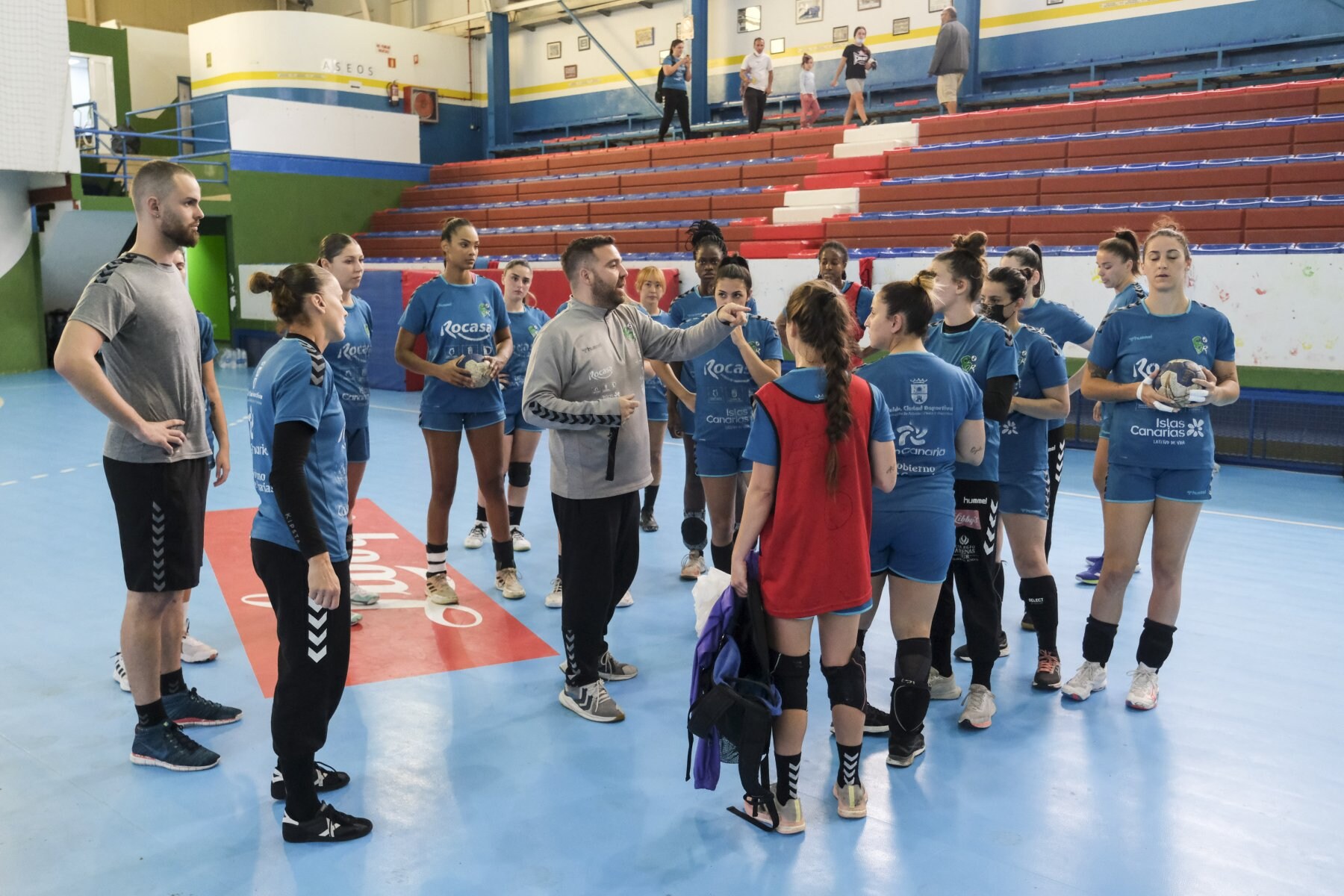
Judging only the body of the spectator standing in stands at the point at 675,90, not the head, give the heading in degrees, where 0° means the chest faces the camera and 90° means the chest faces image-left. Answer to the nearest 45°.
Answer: approximately 315°

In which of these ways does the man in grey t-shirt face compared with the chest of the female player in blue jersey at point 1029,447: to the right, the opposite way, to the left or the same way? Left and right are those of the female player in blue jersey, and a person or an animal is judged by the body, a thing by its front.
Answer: the opposite way

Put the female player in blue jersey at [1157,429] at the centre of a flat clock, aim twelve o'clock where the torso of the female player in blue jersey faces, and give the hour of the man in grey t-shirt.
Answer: The man in grey t-shirt is roughly at 2 o'clock from the female player in blue jersey.

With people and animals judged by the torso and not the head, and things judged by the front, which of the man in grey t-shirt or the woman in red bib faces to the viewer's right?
the man in grey t-shirt

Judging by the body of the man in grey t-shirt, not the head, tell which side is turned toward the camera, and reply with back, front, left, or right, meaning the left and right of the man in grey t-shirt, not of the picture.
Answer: right

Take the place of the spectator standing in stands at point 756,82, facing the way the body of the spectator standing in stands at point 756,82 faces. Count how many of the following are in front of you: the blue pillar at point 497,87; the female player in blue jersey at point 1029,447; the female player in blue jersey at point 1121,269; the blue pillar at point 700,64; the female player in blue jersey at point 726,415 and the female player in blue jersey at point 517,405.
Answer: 4

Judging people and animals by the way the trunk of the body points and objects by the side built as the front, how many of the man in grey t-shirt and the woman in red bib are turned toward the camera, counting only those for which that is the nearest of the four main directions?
0

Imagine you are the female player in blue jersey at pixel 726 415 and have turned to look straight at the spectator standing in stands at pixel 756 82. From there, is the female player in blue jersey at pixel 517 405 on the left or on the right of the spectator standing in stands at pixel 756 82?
left

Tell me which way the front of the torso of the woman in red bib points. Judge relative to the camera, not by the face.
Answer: away from the camera

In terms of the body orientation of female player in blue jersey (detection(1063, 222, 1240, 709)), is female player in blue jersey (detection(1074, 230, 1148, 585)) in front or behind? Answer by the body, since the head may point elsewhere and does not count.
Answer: behind

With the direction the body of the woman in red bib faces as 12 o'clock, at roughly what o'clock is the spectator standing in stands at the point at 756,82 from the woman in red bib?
The spectator standing in stands is roughly at 12 o'clock from the woman in red bib.

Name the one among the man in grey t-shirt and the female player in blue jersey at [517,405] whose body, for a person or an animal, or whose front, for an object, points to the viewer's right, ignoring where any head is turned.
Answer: the man in grey t-shirt

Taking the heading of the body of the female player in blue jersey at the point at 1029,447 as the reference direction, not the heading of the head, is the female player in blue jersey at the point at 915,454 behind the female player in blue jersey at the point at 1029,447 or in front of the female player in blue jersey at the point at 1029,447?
in front

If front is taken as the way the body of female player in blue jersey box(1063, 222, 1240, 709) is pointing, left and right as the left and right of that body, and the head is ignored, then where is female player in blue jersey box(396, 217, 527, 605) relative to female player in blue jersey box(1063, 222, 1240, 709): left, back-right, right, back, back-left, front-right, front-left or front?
right
